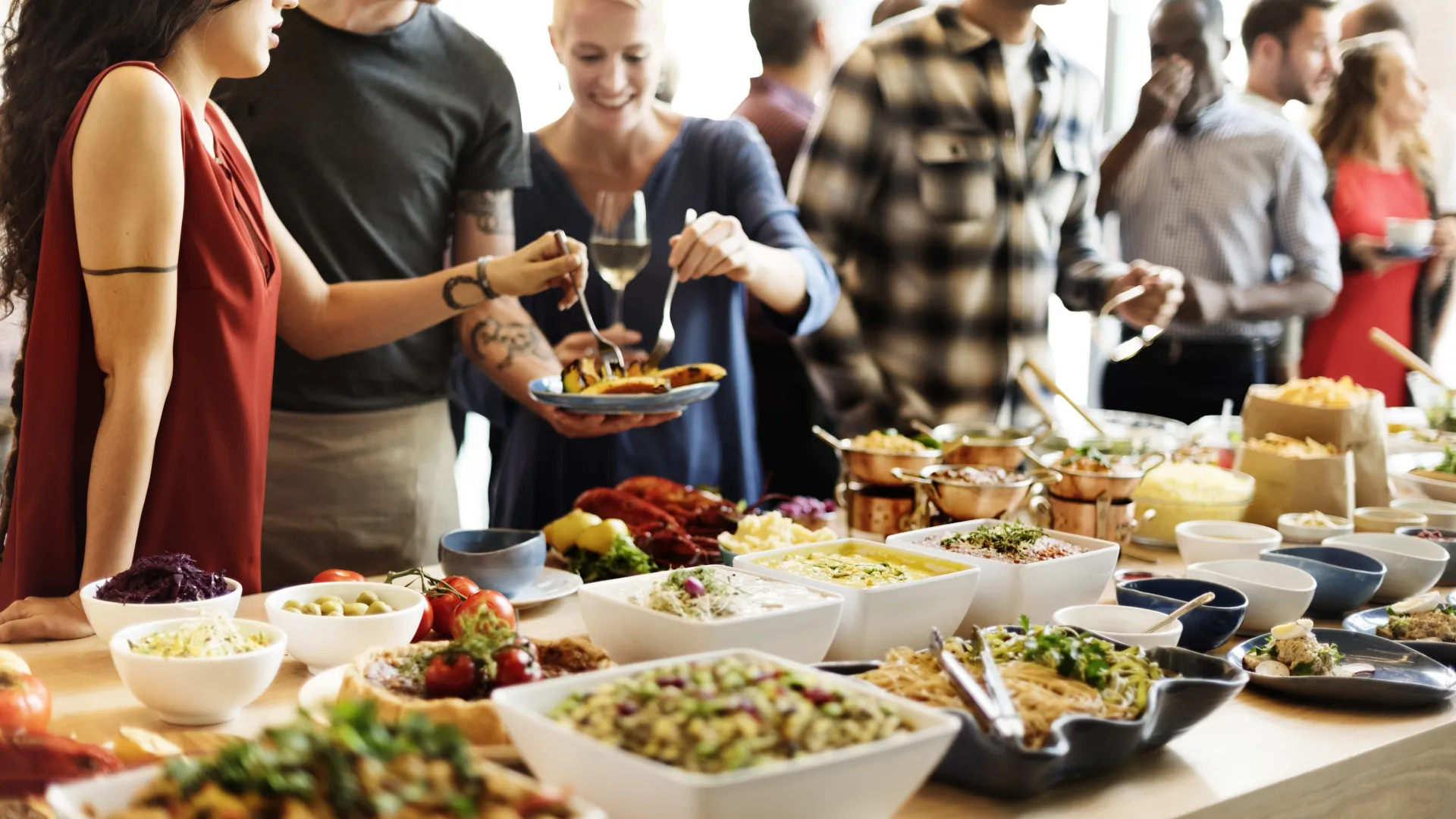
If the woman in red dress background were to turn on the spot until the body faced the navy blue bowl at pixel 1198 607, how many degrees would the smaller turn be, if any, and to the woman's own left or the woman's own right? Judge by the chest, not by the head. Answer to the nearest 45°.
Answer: approximately 45° to the woman's own right

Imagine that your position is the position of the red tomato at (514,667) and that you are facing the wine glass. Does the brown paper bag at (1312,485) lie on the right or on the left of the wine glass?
right

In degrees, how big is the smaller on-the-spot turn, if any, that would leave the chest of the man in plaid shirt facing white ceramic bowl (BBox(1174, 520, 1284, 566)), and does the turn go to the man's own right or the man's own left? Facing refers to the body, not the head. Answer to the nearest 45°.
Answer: approximately 45° to the man's own right

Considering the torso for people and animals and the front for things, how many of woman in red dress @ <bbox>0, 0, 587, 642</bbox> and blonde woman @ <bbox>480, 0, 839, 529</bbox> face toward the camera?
1

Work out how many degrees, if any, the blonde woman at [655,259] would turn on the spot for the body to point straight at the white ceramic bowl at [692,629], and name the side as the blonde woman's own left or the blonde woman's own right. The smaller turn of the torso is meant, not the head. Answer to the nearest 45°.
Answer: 0° — they already face it

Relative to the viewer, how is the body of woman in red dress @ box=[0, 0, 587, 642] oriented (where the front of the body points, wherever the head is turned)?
to the viewer's right
